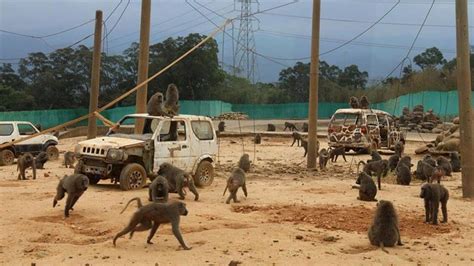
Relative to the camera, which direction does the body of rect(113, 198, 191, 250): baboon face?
to the viewer's right

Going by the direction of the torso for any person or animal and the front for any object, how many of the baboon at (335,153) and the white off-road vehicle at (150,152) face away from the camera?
0

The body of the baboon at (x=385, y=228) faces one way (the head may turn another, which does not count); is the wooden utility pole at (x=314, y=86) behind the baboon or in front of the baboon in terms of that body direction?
in front

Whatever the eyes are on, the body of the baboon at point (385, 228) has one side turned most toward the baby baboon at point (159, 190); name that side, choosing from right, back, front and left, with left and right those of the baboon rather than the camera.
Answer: left

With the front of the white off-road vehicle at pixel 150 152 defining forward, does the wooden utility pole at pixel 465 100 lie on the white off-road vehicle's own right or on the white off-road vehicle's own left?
on the white off-road vehicle's own left

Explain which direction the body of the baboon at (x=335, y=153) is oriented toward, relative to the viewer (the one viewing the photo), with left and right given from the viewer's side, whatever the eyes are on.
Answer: facing to the left of the viewer

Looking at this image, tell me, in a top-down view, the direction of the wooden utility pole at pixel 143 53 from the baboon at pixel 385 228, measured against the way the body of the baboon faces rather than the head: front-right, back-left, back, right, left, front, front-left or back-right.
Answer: front-left

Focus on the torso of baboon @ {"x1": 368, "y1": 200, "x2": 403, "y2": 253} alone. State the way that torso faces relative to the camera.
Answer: away from the camera
